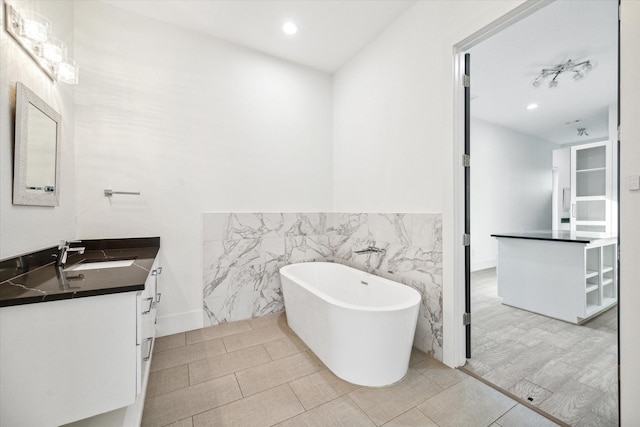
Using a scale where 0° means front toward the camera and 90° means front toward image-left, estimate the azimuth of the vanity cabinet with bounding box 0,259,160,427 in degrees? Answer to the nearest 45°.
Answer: approximately 270°

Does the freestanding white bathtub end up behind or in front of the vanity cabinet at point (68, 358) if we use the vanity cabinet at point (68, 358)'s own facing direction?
in front

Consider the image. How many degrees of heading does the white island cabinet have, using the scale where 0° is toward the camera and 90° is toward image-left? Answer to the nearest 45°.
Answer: approximately 315°

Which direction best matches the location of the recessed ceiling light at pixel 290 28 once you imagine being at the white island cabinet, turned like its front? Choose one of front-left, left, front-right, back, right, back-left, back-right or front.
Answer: right

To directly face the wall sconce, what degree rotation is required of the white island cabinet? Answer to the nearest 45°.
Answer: approximately 90° to its right

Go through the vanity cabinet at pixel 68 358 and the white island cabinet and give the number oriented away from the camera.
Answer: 0
